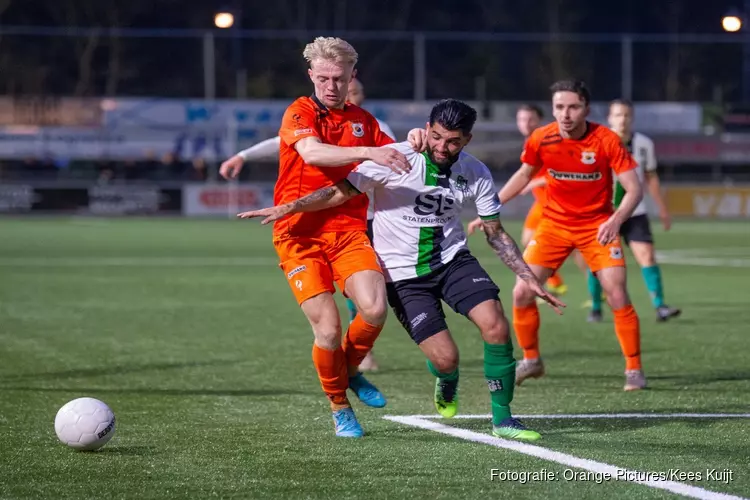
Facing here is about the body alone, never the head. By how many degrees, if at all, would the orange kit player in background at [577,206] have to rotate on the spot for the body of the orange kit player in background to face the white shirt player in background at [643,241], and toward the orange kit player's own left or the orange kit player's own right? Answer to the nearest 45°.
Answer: approximately 180°

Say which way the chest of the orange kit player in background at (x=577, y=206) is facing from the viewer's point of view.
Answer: toward the camera

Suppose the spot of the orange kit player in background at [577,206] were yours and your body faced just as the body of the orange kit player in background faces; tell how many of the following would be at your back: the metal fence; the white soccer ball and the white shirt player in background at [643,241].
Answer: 2

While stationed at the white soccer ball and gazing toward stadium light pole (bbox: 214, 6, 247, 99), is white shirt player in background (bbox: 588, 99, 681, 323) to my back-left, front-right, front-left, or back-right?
front-right

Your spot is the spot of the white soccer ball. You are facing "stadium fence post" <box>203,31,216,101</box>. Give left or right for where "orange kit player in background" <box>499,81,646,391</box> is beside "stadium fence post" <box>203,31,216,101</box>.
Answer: right

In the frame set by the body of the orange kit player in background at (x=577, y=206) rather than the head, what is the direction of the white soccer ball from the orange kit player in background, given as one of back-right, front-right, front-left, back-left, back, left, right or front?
front-right

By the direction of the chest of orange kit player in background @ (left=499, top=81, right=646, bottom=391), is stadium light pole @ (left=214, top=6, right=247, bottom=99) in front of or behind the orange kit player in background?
behind

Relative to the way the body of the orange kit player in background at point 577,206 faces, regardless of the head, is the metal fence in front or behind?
behind
